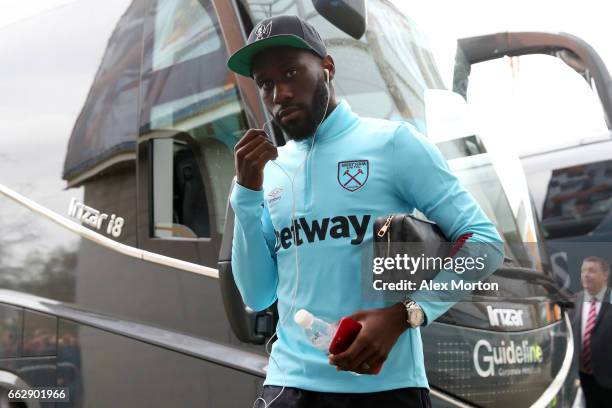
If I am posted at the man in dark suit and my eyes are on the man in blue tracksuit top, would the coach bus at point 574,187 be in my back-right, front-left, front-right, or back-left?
back-right

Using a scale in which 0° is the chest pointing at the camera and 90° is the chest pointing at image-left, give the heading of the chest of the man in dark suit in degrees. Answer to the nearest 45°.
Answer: approximately 45°

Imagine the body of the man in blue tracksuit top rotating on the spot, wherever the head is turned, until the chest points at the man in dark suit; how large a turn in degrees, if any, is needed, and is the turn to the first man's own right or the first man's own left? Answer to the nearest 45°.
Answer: approximately 180°

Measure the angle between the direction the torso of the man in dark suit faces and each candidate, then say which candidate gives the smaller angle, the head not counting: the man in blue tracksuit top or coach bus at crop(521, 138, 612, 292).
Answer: the man in blue tracksuit top

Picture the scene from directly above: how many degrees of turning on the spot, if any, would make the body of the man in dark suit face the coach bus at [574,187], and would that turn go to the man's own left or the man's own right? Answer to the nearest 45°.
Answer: approximately 135° to the man's own right

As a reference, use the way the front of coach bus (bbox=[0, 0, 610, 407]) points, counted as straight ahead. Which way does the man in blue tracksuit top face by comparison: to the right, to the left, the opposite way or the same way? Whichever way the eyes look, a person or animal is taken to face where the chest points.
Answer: to the right

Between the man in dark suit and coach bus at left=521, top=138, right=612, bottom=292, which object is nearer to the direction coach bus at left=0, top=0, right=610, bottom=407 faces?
the man in dark suit
